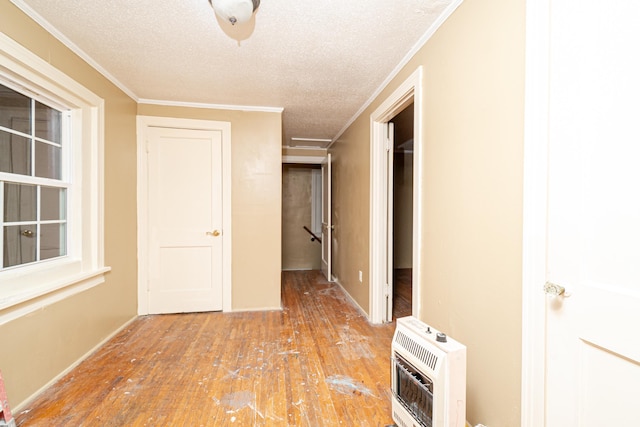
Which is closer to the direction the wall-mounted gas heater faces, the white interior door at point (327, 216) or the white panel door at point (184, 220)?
the white panel door

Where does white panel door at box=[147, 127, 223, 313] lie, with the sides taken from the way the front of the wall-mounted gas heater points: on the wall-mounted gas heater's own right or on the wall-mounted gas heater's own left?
on the wall-mounted gas heater's own right

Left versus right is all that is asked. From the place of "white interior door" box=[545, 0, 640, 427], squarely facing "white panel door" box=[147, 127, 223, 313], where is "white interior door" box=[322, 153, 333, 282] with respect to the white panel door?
right

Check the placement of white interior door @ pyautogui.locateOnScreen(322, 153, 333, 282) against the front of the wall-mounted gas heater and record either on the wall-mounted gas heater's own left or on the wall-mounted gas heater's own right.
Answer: on the wall-mounted gas heater's own right

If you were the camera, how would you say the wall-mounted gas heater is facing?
facing the viewer and to the left of the viewer

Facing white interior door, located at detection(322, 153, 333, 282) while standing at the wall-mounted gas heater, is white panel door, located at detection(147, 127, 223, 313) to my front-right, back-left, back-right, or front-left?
front-left

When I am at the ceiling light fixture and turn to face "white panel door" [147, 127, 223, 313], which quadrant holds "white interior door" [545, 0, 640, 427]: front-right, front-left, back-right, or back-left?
back-right
